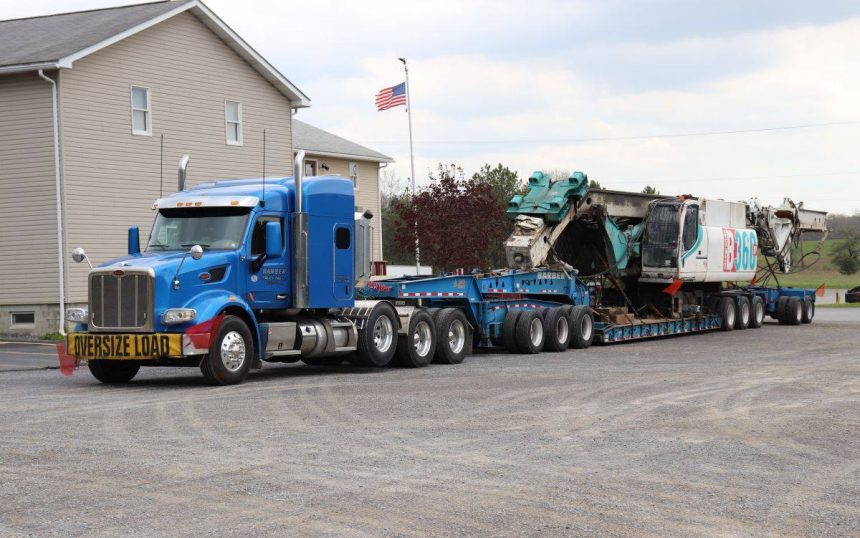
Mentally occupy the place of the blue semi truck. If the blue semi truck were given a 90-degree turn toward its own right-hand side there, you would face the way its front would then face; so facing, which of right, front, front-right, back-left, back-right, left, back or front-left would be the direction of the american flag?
front-right

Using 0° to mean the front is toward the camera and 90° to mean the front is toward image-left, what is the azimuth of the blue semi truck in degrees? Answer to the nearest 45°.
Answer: approximately 45°

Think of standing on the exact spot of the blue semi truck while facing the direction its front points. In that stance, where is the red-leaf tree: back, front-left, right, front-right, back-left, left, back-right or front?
back-right
